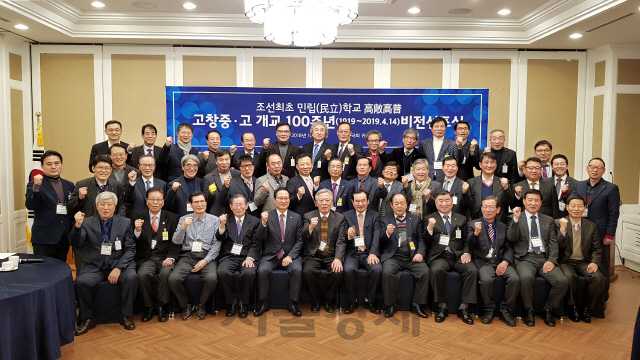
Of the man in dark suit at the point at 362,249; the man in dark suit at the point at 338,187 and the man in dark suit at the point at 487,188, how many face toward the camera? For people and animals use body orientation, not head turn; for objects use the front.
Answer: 3

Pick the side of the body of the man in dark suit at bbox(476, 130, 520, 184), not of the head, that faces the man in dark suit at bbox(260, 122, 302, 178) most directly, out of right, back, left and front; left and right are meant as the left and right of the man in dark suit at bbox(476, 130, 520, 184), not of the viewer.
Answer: right

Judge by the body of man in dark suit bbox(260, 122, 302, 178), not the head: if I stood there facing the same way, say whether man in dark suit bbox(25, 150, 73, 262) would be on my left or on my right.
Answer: on my right

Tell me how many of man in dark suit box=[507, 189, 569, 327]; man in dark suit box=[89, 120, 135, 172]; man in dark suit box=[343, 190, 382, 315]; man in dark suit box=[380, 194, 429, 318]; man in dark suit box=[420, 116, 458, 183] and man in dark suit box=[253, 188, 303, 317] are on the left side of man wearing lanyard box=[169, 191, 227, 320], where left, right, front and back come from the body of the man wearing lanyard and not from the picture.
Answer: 5

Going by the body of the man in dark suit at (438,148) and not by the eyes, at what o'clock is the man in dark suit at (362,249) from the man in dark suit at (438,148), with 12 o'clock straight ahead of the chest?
the man in dark suit at (362,249) is roughly at 1 o'clock from the man in dark suit at (438,148).
